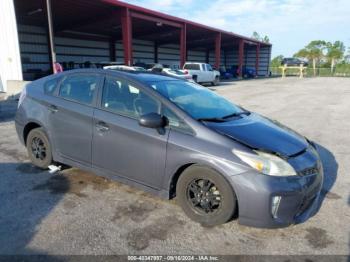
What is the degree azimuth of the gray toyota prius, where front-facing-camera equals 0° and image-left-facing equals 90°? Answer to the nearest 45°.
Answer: approximately 315°

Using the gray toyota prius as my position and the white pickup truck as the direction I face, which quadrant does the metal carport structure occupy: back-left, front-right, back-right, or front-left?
front-left

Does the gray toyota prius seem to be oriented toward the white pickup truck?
no

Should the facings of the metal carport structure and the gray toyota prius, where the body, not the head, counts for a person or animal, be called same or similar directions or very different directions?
same or similar directions

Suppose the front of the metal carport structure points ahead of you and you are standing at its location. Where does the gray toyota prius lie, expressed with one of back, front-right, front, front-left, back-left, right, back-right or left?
front-right

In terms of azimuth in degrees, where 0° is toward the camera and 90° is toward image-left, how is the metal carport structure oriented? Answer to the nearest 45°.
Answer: approximately 315°

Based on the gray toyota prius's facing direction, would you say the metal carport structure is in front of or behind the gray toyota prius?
behind

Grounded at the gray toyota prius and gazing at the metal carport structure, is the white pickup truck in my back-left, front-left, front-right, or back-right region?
front-right

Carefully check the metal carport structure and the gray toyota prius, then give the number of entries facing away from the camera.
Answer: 0
